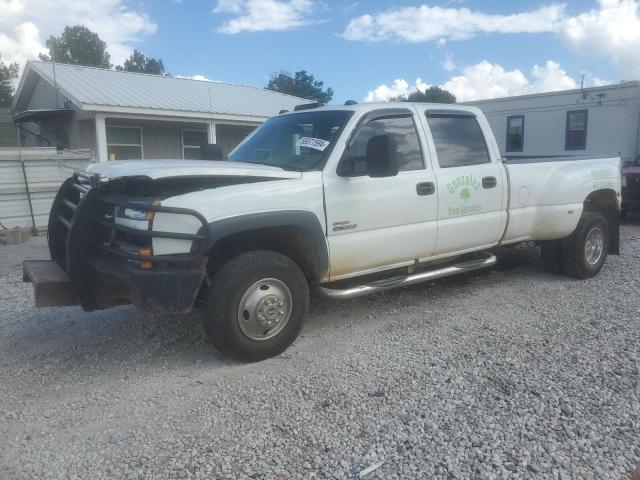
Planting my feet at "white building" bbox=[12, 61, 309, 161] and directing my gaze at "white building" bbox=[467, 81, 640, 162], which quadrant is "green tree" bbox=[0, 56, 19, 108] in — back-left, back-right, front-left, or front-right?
back-left

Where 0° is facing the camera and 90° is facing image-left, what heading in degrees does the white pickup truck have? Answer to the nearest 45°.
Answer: approximately 45°

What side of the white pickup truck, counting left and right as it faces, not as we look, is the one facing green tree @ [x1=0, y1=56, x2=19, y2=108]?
right

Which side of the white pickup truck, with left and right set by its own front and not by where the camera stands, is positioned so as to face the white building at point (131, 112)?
right

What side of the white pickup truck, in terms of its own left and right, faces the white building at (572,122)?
back
